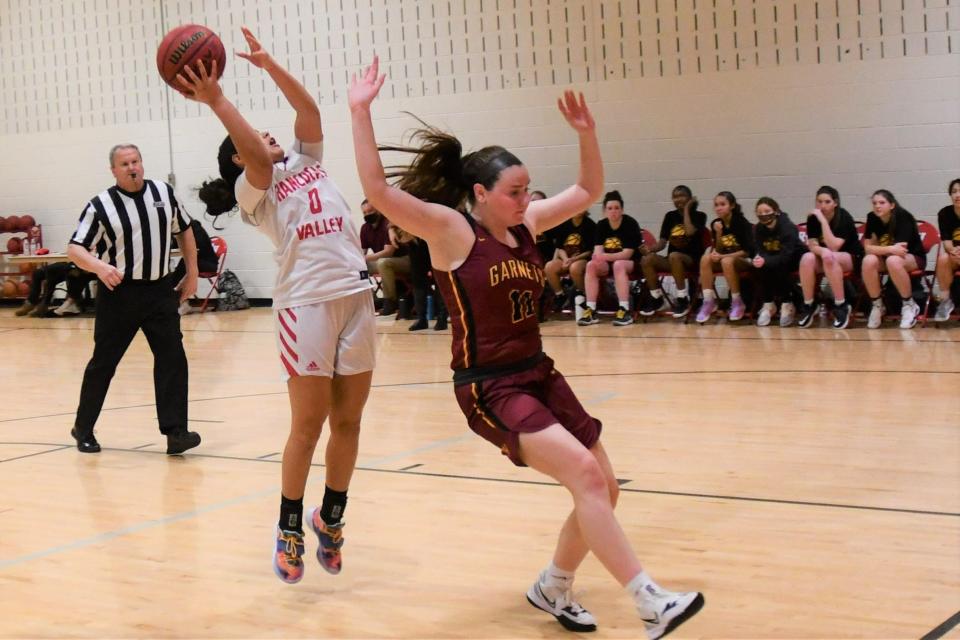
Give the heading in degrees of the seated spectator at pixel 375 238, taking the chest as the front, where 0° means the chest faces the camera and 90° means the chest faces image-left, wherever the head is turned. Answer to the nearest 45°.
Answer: approximately 315°

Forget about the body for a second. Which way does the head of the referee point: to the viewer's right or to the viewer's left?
to the viewer's right

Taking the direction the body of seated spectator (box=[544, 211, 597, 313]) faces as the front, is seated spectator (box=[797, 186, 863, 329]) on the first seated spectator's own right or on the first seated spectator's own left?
on the first seated spectator's own left

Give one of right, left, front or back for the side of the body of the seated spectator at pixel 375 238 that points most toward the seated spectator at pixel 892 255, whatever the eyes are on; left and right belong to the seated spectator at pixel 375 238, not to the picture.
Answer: left

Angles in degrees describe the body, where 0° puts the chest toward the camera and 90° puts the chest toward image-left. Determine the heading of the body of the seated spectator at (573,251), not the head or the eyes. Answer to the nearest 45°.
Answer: approximately 45°

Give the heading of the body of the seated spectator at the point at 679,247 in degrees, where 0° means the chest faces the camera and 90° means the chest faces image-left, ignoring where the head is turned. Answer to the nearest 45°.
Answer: approximately 45°

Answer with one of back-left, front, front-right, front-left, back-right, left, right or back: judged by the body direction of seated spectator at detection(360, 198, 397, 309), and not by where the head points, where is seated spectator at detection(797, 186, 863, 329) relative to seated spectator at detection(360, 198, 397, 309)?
left

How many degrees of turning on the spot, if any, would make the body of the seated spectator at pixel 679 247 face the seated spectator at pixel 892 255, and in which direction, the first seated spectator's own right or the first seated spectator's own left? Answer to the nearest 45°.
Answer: approximately 90° to the first seated spectator's own left
